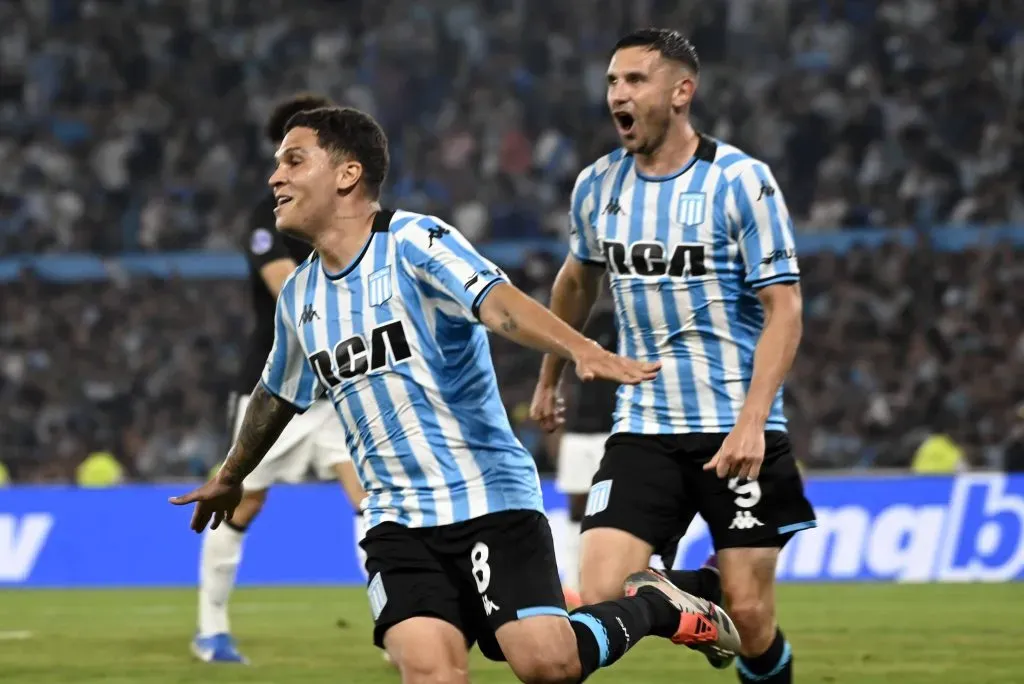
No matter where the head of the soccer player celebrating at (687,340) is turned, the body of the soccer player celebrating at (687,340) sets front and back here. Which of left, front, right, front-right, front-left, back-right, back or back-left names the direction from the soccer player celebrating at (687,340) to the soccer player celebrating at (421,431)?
front

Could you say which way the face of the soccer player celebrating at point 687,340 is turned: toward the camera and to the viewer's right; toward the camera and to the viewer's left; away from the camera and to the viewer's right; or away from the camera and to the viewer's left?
toward the camera and to the viewer's left

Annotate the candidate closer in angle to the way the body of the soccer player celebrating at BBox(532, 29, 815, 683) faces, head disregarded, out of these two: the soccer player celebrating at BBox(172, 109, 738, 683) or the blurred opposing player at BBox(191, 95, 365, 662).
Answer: the soccer player celebrating

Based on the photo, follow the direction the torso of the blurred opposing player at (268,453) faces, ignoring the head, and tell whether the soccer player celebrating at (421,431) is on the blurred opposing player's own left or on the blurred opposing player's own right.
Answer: on the blurred opposing player's own right

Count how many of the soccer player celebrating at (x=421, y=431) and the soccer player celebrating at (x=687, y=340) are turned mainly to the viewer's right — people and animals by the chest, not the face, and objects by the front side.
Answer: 0

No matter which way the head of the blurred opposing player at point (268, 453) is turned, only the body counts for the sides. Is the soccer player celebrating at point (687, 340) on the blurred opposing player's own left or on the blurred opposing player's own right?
on the blurred opposing player's own right

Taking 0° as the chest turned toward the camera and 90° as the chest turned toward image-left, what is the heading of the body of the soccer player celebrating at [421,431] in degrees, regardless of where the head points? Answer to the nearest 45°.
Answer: approximately 45°

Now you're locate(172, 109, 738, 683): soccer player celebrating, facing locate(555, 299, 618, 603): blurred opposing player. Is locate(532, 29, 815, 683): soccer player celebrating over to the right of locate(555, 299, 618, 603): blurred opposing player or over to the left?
right

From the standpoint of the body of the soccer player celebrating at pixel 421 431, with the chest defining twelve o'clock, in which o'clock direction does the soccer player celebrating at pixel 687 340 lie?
the soccer player celebrating at pixel 687 340 is roughly at 6 o'clock from the soccer player celebrating at pixel 421 431.

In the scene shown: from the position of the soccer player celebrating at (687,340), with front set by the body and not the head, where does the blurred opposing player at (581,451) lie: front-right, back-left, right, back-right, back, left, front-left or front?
back-right
